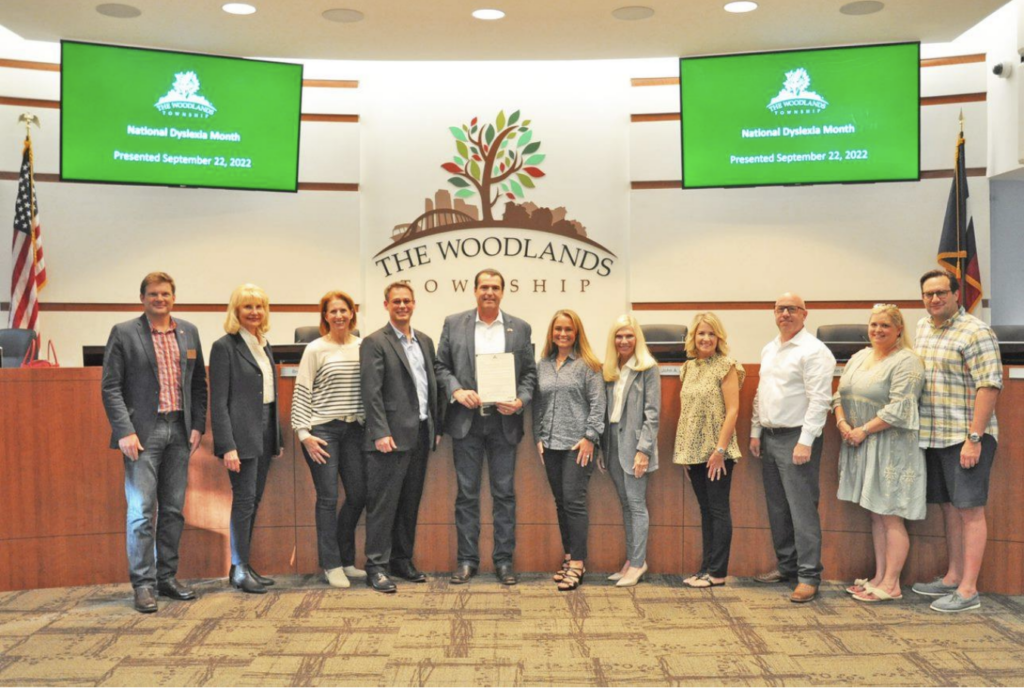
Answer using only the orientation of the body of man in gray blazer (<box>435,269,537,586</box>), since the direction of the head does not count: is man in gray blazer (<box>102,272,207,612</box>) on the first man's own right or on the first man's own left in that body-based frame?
on the first man's own right

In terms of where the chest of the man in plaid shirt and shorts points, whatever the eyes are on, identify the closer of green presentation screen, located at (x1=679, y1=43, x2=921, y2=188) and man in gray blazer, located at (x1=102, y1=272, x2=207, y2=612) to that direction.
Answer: the man in gray blazer

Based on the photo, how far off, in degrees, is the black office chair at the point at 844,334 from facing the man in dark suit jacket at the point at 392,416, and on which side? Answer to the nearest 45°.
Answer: approximately 45° to its right

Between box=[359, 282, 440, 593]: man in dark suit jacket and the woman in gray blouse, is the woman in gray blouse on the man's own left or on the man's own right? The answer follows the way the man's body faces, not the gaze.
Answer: on the man's own left

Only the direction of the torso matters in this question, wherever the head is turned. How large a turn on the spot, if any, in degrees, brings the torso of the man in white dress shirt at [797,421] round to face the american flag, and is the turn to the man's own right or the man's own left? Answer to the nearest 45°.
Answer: approximately 45° to the man's own right

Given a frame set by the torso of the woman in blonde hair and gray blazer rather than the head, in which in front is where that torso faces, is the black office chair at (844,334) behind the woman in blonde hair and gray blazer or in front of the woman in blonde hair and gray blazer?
behind
